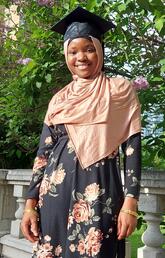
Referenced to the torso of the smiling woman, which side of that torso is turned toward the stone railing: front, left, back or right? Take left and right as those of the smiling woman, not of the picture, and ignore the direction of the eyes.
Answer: back

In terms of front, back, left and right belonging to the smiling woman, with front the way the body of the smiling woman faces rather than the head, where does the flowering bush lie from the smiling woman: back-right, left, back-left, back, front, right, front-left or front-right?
back

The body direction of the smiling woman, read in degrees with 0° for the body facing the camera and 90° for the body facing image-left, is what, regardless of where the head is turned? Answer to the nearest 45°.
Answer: approximately 0°

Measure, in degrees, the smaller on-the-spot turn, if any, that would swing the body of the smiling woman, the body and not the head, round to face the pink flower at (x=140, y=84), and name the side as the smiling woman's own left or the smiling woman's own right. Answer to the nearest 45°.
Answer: approximately 135° to the smiling woman's own left
